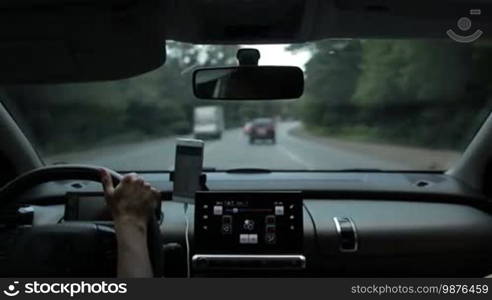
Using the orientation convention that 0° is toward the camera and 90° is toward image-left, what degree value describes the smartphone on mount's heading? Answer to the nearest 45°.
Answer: approximately 0°
